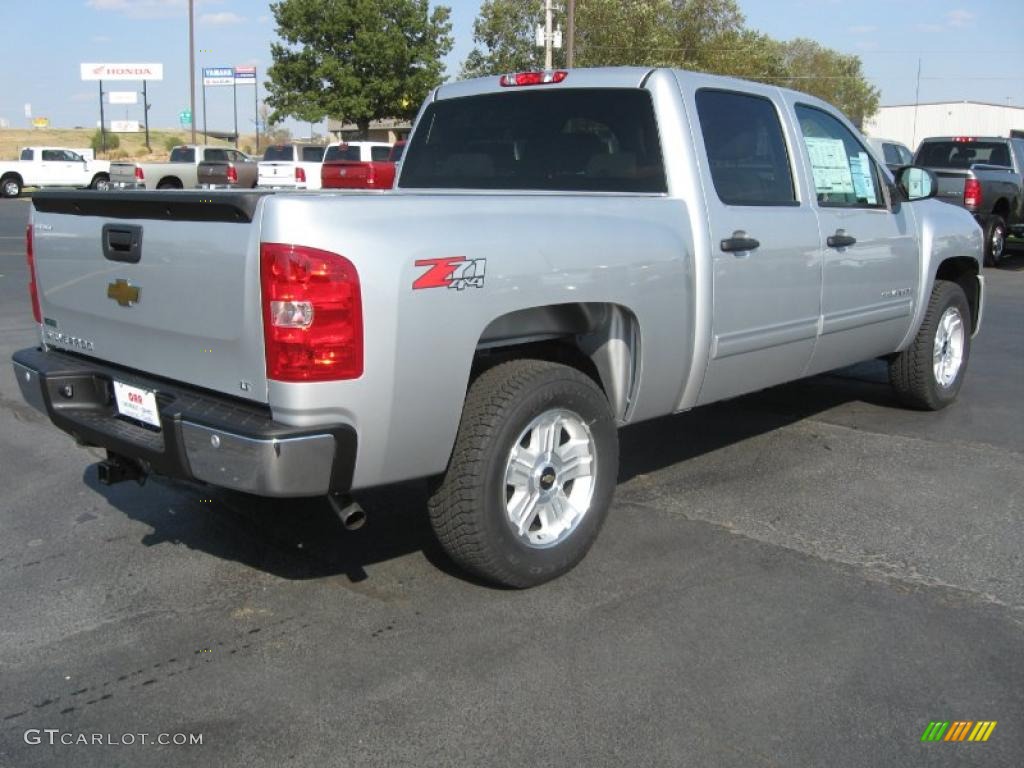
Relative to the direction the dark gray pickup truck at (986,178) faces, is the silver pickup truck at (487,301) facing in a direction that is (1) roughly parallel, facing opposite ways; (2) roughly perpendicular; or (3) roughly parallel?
roughly parallel

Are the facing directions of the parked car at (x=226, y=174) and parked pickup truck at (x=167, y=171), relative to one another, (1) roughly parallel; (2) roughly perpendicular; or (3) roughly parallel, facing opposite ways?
roughly parallel

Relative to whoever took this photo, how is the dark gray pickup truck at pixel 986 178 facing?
facing away from the viewer and to the right of the viewer

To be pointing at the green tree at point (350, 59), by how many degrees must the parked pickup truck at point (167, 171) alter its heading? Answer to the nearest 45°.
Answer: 0° — it already faces it

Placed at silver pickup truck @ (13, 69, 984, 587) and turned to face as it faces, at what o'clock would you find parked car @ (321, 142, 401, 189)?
The parked car is roughly at 10 o'clock from the silver pickup truck.

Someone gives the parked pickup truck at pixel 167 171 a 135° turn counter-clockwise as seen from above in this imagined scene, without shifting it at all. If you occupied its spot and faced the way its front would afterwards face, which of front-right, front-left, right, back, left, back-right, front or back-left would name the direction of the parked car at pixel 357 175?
left

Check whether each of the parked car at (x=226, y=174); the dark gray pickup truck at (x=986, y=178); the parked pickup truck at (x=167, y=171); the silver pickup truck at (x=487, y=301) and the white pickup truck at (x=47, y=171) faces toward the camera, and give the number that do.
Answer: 0

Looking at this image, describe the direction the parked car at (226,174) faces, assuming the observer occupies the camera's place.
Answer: facing away from the viewer and to the right of the viewer

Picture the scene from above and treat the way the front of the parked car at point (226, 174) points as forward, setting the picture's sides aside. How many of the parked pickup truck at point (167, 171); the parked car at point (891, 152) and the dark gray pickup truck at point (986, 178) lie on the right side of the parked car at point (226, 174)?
2

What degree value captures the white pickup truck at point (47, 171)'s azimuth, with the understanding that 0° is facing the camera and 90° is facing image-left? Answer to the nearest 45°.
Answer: approximately 270°

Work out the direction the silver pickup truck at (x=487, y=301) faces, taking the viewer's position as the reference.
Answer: facing away from the viewer and to the right of the viewer

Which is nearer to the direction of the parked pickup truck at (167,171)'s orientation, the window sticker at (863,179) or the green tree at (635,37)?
the green tree

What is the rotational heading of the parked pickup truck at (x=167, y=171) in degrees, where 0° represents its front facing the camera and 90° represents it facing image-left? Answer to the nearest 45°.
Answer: approximately 225°

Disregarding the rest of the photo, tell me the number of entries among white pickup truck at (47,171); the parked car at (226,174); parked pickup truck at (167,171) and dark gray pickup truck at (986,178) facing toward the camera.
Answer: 0

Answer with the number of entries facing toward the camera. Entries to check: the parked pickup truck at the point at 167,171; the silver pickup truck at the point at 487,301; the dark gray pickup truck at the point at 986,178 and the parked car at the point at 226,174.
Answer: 0
